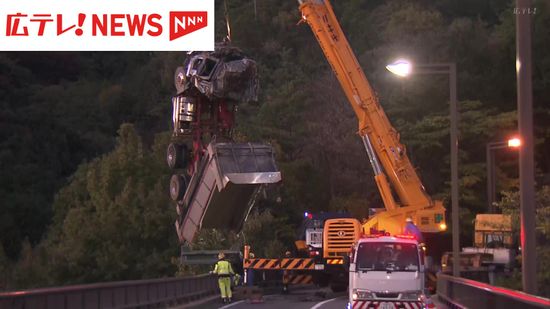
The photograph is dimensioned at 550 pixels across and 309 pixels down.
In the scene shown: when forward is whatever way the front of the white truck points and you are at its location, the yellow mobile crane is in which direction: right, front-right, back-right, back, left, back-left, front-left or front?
back

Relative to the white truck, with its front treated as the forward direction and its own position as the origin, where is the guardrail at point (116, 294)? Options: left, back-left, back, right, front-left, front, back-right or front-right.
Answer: right

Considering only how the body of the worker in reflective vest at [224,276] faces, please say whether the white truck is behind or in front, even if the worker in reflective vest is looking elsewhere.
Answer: behind

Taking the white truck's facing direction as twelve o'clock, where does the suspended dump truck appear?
The suspended dump truck is roughly at 4 o'clock from the white truck.
